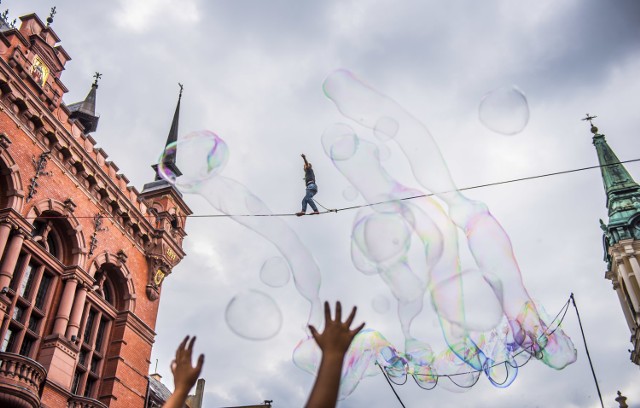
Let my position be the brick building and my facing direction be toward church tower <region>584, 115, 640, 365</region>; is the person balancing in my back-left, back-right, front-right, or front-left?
front-right

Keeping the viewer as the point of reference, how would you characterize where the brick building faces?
facing the viewer and to the right of the viewer

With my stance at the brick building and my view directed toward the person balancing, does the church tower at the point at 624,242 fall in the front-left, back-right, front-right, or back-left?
front-left

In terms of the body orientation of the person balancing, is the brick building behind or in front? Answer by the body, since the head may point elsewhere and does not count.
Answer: in front

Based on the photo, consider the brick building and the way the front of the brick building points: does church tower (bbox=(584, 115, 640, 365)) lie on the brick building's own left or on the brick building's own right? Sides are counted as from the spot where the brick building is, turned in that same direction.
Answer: on the brick building's own left
